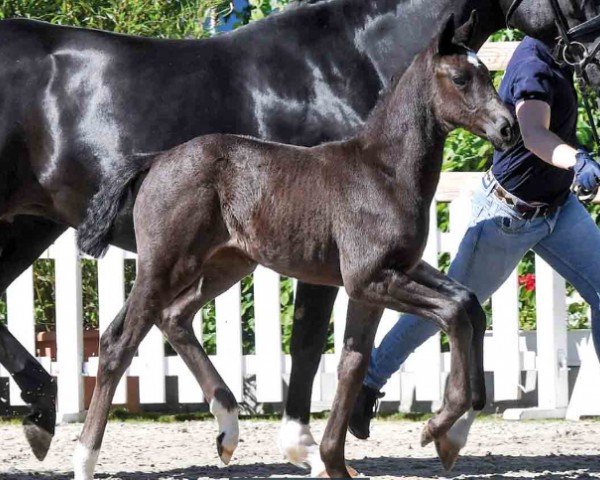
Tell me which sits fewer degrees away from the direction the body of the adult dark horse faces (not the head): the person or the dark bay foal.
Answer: the person

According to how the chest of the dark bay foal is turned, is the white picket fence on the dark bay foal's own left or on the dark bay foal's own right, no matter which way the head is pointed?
on the dark bay foal's own left

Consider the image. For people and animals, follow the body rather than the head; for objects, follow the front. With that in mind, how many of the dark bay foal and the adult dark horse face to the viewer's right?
2

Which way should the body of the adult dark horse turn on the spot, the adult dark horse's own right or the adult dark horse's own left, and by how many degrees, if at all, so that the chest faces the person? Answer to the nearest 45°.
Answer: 0° — it already faces them

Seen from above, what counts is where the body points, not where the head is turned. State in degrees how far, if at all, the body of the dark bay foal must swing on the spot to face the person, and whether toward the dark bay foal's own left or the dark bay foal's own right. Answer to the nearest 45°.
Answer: approximately 45° to the dark bay foal's own left

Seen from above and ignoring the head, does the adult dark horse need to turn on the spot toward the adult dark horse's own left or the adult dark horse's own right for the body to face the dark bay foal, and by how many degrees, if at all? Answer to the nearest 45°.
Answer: approximately 45° to the adult dark horse's own right

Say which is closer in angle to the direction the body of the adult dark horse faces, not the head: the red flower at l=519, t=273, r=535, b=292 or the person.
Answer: the person

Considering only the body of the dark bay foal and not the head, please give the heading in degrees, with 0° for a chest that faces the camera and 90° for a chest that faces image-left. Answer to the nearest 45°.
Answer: approximately 270°

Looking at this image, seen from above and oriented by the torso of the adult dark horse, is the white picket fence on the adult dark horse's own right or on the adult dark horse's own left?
on the adult dark horse's own left

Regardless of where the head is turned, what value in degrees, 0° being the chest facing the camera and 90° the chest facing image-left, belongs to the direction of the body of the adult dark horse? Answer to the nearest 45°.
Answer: approximately 270°
